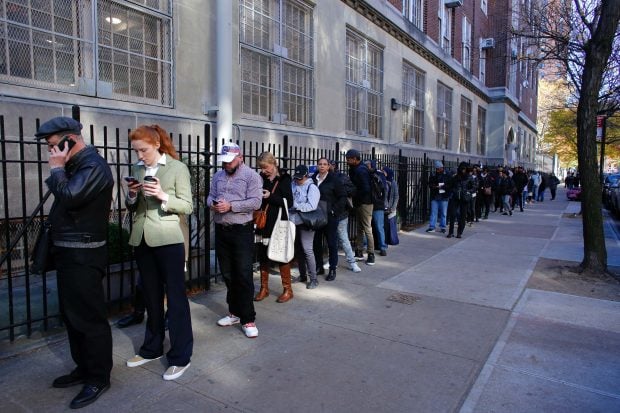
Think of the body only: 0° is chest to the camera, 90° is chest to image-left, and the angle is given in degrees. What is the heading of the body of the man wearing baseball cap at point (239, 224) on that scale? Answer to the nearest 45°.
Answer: approximately 45°

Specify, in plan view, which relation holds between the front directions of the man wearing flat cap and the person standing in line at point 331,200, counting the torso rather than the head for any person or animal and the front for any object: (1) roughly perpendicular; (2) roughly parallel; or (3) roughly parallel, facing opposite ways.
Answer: roughly parallel

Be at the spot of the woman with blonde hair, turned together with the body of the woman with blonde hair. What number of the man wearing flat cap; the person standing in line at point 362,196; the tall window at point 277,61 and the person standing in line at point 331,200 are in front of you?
1

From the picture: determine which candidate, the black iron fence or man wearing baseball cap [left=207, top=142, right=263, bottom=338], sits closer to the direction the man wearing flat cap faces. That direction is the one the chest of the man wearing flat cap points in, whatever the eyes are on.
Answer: the black iron fence

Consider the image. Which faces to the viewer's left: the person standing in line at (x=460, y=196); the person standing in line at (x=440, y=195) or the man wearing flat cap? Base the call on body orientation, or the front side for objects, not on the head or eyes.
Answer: the man wearing flat cap

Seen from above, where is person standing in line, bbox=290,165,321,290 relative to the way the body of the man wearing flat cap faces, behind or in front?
behind

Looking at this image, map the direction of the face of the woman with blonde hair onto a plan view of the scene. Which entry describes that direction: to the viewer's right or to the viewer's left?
to the viewer's left

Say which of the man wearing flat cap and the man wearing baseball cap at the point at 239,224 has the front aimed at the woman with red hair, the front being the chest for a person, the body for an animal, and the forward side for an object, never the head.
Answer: the man wearing baseball cap

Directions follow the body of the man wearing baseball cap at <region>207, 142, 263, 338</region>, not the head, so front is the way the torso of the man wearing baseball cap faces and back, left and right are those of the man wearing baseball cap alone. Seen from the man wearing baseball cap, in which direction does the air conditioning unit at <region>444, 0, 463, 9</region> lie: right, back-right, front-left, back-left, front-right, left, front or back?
back

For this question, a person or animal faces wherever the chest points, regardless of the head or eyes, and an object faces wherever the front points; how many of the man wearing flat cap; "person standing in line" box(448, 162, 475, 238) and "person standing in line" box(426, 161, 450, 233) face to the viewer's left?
1

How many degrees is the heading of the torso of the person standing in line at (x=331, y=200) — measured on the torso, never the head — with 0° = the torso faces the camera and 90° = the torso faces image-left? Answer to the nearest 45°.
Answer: approximately 45°

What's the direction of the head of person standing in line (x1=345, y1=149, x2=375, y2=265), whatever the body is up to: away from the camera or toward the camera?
toward the camera

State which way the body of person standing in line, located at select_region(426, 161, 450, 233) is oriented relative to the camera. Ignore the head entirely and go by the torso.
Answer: toward the camera

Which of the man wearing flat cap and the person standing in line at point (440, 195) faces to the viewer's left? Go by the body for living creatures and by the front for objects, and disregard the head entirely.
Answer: the man wearing flat cap

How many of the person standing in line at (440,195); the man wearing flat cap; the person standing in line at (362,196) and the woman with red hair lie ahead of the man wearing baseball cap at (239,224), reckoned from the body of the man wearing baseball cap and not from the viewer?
2

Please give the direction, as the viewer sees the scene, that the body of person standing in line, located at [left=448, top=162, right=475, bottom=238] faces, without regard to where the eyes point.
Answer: toward the camera
